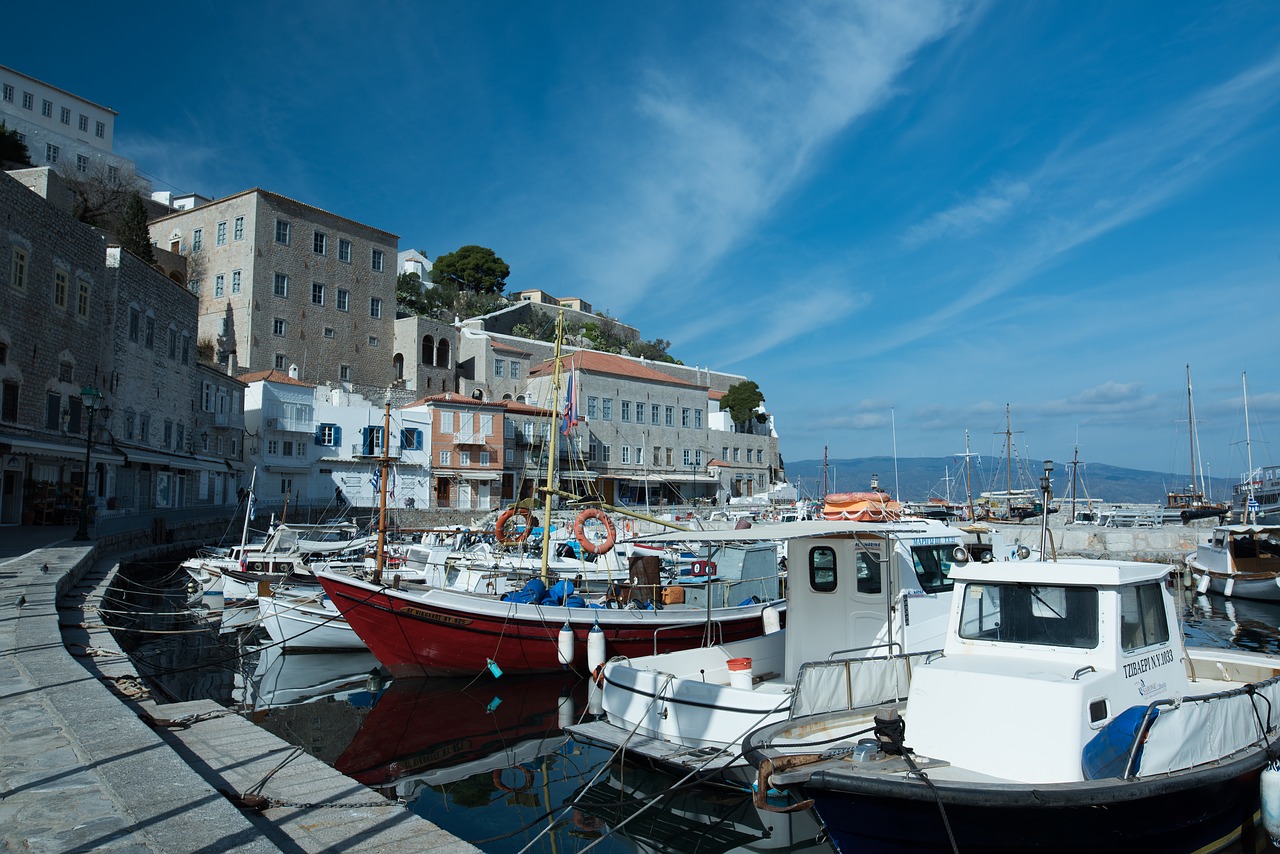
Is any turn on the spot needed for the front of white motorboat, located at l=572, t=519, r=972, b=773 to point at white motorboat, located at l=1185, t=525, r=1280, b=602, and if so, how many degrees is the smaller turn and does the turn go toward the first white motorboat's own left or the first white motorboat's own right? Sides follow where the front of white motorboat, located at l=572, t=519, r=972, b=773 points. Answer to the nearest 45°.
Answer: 0° — it already faces it

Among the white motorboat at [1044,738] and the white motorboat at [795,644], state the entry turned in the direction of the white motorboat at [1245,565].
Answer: the white motorboat at [795,644]

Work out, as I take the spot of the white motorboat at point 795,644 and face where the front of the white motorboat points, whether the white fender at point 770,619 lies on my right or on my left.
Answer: on my left

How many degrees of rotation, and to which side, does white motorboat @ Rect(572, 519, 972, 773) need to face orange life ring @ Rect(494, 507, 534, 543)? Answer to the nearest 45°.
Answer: approximately 90° to its left

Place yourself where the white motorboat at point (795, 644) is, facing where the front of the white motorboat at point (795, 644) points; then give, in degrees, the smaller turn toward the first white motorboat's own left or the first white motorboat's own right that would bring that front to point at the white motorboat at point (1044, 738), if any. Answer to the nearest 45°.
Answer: approximately 90° to the first white motorboat's own right

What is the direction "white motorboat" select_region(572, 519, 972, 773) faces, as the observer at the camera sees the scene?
facing away from the viewer and to the right of the viewer
